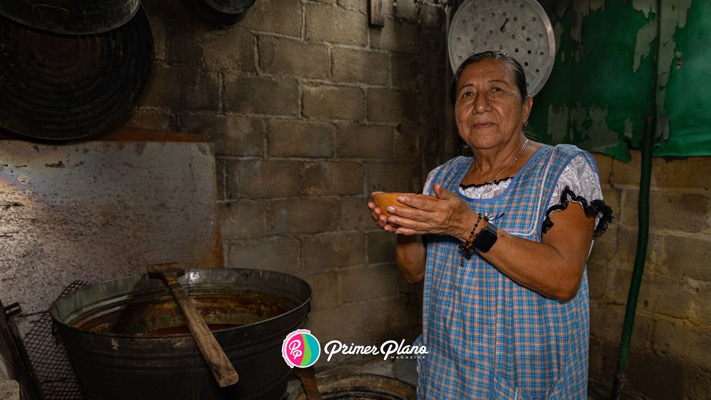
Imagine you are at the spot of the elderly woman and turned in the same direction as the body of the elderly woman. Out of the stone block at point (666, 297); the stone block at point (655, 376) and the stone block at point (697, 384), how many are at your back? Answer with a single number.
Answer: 3

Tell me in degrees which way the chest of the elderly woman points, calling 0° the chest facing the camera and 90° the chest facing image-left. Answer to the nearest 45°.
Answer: approximately 45°

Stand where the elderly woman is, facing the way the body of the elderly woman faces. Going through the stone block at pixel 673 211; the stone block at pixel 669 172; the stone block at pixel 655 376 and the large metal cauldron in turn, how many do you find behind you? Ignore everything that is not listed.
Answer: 3

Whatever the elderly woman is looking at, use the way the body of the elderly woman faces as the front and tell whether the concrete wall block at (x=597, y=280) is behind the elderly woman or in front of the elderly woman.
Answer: behind

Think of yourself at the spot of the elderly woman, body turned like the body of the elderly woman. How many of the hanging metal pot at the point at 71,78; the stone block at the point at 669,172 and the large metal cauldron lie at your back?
1

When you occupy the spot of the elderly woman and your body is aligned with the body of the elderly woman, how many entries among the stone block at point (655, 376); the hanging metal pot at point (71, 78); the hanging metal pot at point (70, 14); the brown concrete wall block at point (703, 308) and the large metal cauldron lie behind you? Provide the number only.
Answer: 2

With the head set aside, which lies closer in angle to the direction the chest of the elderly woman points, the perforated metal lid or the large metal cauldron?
the large metal cauldron

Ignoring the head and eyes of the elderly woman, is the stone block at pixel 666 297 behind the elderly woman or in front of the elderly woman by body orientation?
behind

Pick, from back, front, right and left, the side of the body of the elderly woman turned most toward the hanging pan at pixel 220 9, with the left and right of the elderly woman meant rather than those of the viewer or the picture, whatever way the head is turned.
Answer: right

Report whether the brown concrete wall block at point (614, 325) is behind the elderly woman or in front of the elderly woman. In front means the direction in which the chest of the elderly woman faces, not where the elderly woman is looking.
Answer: behind

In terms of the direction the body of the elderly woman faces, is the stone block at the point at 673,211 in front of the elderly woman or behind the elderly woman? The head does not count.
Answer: behind

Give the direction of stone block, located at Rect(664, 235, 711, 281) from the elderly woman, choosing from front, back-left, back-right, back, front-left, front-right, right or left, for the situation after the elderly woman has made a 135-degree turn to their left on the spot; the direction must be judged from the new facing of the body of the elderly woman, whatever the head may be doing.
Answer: front-left

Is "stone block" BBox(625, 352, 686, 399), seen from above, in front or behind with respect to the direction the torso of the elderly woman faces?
behind
